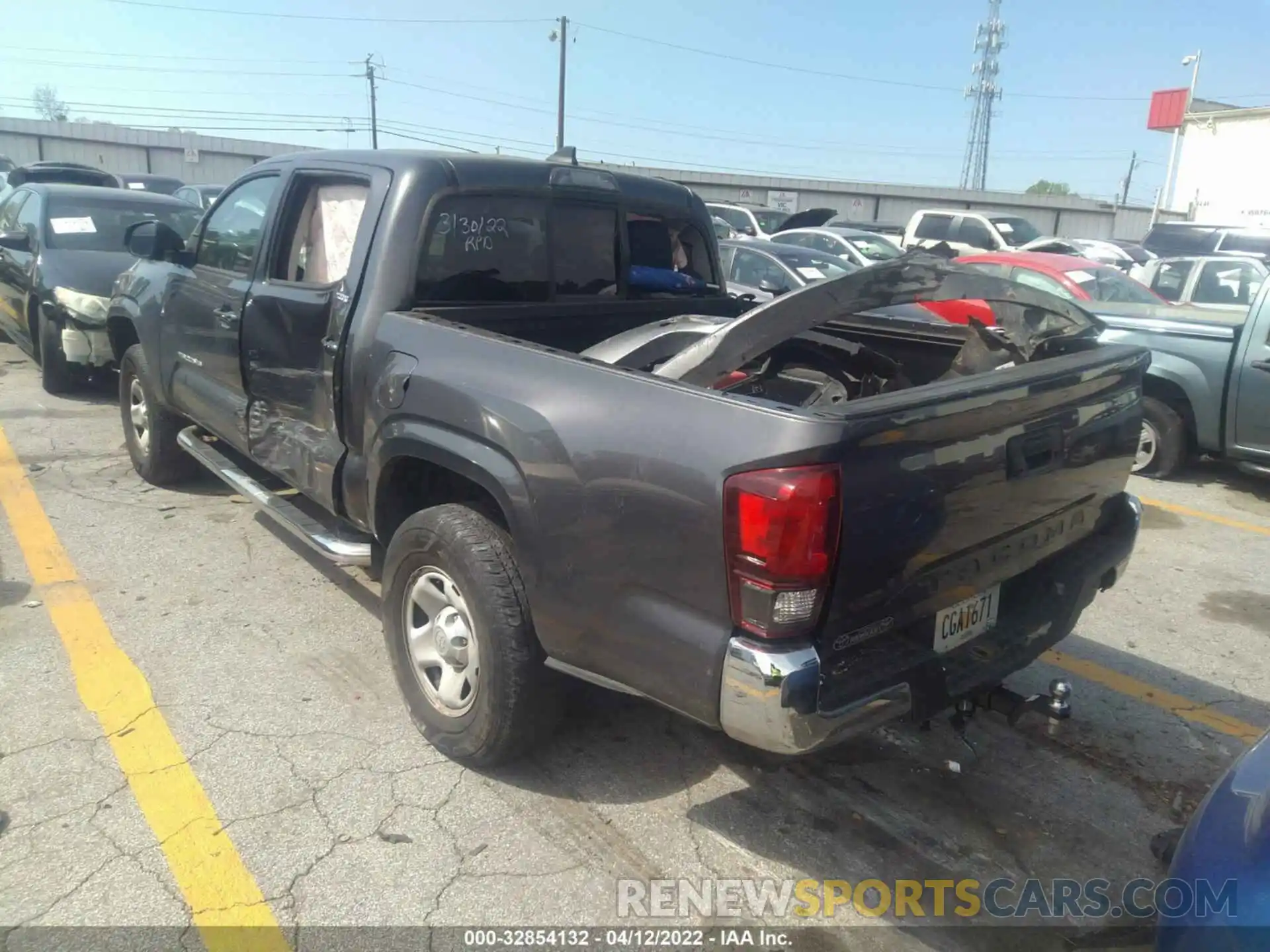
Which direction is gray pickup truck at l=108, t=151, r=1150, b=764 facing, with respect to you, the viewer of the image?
facing away from the viewer and to the left of the viewer

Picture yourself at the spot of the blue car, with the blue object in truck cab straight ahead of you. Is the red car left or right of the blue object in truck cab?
right

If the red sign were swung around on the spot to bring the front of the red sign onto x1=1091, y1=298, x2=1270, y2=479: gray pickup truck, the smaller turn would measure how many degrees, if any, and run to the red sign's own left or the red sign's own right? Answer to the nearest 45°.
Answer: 0° — it already faces it

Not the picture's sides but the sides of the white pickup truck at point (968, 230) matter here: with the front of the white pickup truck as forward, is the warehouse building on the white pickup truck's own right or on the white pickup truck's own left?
on the white pickup truck's own left

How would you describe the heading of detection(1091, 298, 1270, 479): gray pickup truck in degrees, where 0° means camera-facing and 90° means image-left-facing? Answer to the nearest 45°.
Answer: approximately 315°

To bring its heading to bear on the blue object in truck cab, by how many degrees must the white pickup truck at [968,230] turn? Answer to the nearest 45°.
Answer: approximately 45° to its right
